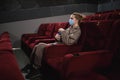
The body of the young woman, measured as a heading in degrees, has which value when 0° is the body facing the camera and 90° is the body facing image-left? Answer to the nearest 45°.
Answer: approximately 90°
